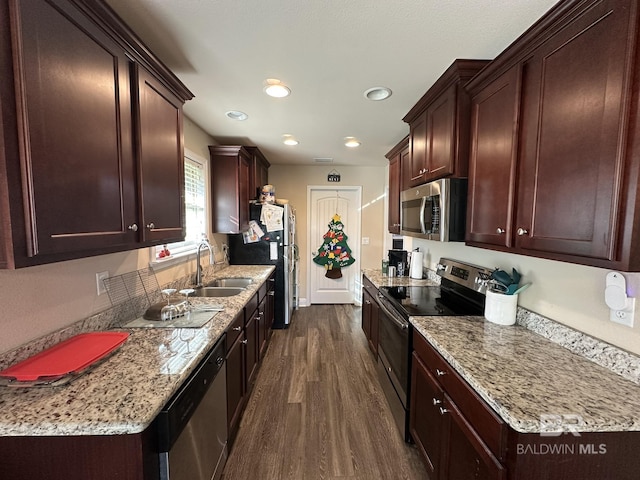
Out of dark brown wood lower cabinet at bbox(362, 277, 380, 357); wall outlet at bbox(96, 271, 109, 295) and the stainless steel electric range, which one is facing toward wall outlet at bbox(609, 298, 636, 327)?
wall outlet at bbox(96, 271, 109, 295)

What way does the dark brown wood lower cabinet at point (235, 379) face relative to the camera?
to the viewer's right

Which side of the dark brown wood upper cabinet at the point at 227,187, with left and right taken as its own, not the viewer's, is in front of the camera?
right

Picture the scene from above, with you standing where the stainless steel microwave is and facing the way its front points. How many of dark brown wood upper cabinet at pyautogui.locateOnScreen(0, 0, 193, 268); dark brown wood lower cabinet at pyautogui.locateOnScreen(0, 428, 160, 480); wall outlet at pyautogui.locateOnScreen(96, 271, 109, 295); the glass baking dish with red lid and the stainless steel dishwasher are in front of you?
5

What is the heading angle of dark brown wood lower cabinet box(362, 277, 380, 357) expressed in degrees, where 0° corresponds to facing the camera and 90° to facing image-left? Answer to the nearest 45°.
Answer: approximately 90°

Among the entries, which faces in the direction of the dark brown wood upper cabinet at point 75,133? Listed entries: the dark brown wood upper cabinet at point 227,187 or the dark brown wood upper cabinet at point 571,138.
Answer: the dark brown wood upper cabinet at point 571,138

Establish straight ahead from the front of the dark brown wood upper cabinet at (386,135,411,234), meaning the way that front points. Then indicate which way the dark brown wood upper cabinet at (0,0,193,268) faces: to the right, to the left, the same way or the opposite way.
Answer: the opposite way

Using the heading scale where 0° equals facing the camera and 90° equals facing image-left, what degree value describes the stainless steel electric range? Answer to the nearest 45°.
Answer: approximately 45°
